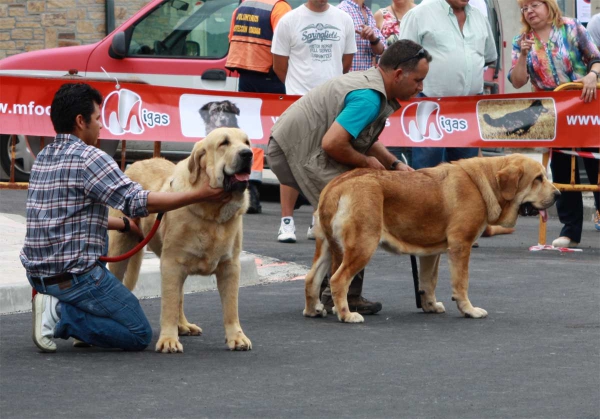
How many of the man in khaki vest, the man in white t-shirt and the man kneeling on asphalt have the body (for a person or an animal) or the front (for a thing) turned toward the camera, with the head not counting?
1

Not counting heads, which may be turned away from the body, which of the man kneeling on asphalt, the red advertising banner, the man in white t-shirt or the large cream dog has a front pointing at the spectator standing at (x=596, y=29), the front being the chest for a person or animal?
the man kneeling on asphalt

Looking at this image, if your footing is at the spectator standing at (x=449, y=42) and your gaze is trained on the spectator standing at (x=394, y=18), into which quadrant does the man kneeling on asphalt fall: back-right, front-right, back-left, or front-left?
back-left

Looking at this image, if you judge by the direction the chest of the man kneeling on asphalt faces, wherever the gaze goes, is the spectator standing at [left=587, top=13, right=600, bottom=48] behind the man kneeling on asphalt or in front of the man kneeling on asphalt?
in front

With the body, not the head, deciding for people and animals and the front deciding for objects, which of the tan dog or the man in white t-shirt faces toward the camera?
the man in white t-shirt

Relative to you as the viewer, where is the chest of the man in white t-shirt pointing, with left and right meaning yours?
facing the viewer

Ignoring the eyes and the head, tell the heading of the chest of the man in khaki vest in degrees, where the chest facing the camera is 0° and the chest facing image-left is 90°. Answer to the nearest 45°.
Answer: approximately 270°

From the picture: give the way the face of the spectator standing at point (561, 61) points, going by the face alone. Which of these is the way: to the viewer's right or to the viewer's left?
to the viewer's left

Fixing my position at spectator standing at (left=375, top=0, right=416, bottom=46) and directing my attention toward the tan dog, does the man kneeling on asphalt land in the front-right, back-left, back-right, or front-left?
front-right

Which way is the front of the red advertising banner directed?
toward the camera

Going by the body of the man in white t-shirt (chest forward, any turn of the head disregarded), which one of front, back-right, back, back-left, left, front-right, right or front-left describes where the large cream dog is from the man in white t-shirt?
front

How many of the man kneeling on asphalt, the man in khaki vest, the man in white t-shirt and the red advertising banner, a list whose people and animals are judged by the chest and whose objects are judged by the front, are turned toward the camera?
2

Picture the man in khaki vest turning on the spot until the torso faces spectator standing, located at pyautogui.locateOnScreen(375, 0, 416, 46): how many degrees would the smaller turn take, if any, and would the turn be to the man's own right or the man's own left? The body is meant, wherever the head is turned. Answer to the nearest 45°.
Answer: approximately 90° to the man's own left

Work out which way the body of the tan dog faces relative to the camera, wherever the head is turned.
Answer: to the viewer's right

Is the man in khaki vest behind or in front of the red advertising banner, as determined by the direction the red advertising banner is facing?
in front

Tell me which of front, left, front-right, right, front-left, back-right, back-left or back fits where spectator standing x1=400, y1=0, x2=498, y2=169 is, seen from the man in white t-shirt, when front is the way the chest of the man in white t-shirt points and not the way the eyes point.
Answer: left

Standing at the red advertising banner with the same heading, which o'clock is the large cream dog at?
The large cream dog is roughly at 12 o'clock from the red advertising banner.

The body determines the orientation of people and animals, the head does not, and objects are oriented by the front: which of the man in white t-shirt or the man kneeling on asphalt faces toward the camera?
the man in white t-shirt
